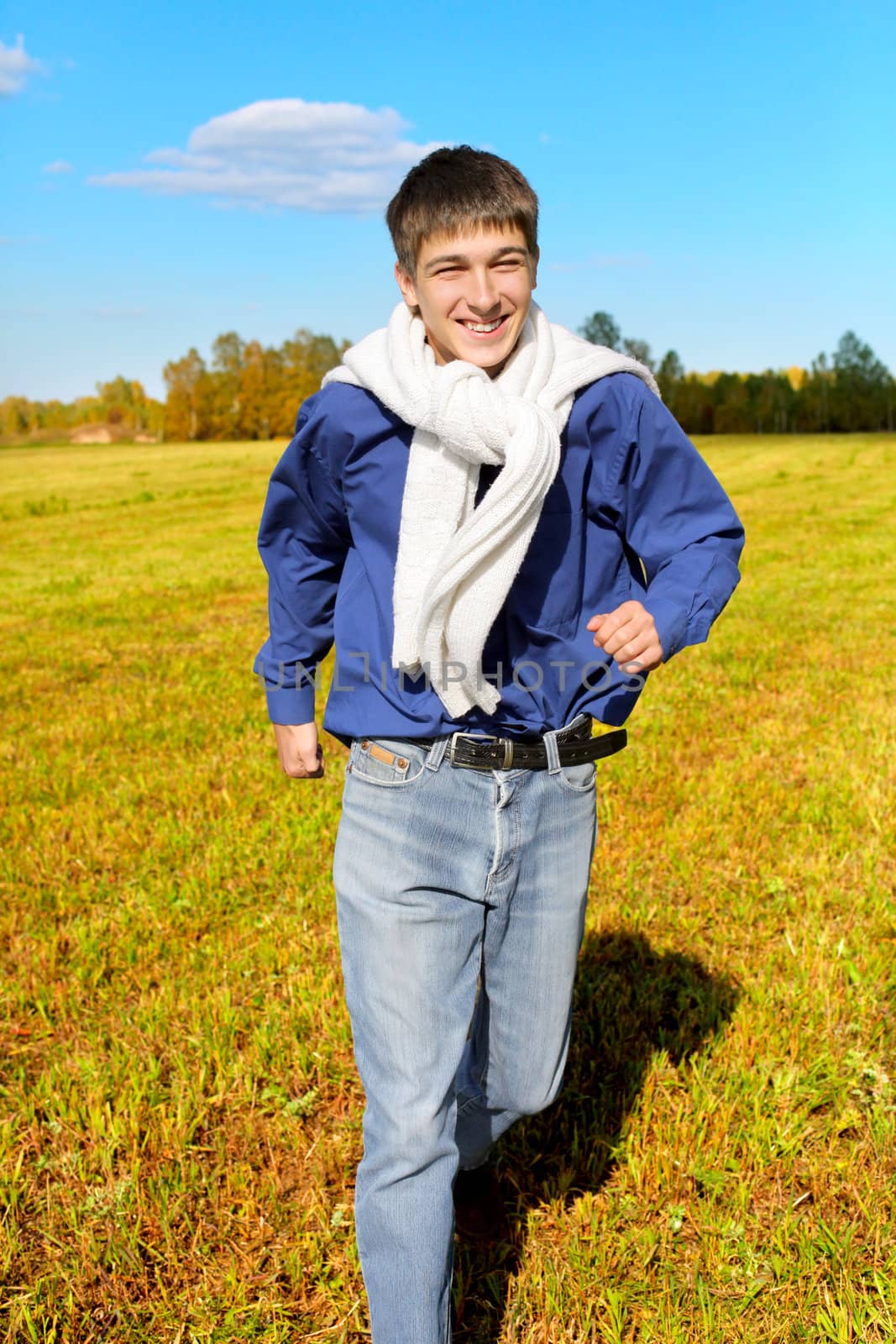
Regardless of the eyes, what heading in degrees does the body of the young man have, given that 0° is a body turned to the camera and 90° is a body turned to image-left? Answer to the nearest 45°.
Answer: approximately 0°
